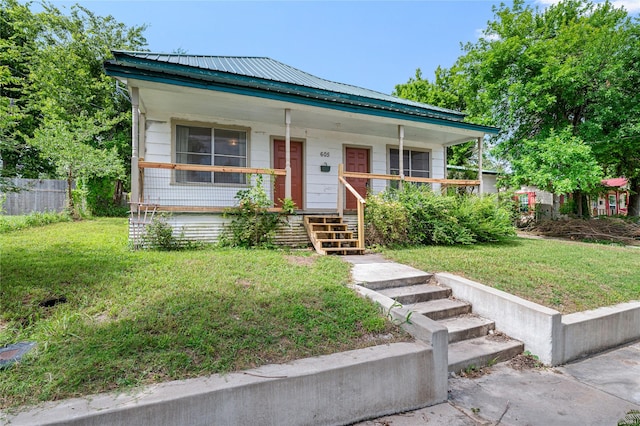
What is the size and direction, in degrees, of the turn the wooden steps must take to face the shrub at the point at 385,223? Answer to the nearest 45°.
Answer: approximately 45° to its left

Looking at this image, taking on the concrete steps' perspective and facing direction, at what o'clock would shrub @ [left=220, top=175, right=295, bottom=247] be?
The shrub is roughly at 5 o'clock from the concrete steps.

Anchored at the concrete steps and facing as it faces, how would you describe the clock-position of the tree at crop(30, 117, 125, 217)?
The tree is roughly at 5 o'clock from the concrete steps.

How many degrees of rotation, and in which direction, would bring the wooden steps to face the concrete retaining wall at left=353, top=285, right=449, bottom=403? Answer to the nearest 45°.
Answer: approximately 45° to its right

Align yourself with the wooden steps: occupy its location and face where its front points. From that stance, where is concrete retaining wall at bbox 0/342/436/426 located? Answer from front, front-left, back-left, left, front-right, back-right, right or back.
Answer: front-right

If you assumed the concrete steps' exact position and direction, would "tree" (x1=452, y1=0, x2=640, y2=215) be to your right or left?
on your left

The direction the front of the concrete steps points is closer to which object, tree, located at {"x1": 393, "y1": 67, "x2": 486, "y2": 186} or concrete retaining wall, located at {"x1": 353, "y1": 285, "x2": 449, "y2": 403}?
the concrete retaining wall

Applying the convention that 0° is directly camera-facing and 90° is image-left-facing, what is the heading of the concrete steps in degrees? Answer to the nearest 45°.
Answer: approximately 315°

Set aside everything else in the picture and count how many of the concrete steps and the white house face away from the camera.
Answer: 0

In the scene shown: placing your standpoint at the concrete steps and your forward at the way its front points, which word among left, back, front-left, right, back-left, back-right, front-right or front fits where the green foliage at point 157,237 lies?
back-right
